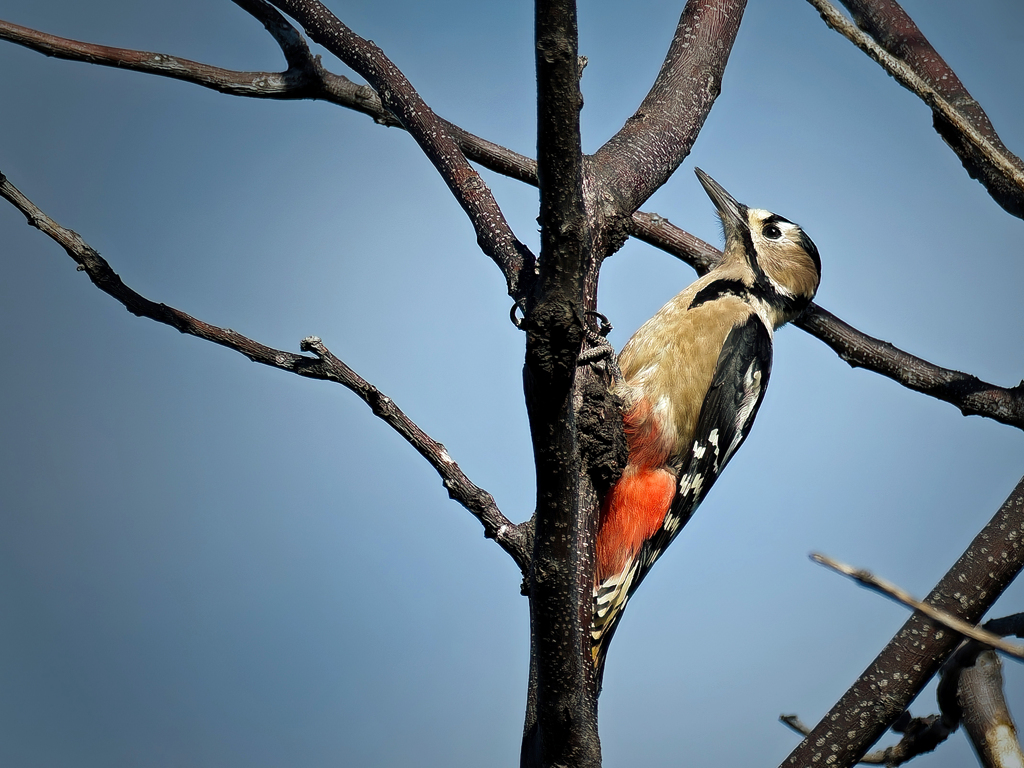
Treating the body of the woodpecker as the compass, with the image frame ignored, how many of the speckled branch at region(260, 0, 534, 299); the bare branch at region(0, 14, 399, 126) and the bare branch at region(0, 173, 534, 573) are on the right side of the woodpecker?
0

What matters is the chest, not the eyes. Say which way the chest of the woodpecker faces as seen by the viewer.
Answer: to the viewer's left

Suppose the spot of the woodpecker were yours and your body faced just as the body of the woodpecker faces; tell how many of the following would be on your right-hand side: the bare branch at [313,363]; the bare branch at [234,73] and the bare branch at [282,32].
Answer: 0
